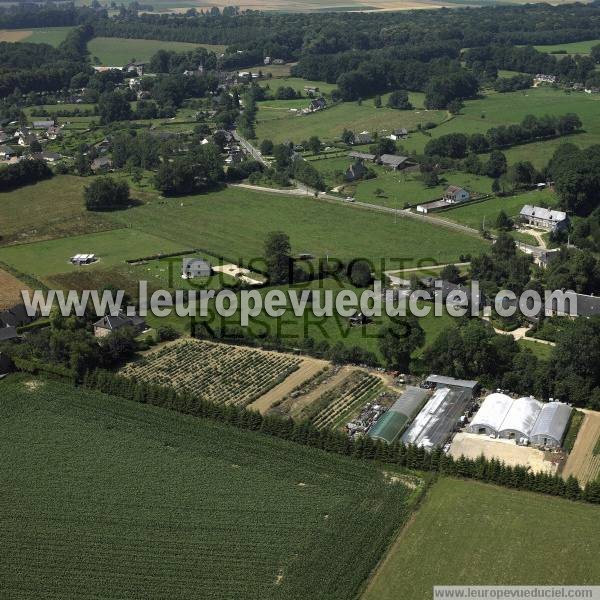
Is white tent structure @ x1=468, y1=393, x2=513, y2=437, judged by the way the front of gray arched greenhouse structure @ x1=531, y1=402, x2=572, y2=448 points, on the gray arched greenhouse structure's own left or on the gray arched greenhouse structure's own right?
on the gray arched greenhouse structure's own right

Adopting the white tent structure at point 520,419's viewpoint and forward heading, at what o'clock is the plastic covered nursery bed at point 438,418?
The plastic covered nursery bed is roughly at 3 o'clock from the white tent structure.

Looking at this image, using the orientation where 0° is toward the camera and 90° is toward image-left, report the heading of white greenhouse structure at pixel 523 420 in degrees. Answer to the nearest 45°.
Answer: approximately 0°

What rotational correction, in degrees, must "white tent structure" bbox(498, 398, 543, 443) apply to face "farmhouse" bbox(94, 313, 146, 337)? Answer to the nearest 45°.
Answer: approximately 90° to its right

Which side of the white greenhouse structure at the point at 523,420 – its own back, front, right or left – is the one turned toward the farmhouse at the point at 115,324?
right

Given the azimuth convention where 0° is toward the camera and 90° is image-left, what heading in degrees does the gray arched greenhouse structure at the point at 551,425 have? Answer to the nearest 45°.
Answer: approximately 0°

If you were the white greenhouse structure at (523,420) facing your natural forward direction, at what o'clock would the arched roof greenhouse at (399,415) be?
The arched roof greenhouse is roughly at 3 o'clock from the white greenhouse structure.

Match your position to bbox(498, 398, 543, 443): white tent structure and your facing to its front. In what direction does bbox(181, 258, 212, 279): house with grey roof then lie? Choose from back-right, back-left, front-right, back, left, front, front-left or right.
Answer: back-right

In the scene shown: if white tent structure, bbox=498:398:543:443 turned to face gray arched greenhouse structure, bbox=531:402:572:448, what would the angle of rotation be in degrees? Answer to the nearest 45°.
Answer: approximately 90° to its left

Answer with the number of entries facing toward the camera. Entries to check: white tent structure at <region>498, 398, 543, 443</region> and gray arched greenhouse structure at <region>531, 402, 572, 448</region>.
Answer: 2

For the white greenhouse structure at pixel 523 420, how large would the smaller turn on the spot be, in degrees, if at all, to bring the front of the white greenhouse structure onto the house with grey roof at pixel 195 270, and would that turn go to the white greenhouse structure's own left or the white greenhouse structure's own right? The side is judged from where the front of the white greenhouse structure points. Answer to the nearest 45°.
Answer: approximately 135° to the white greenhouse structure's own right
